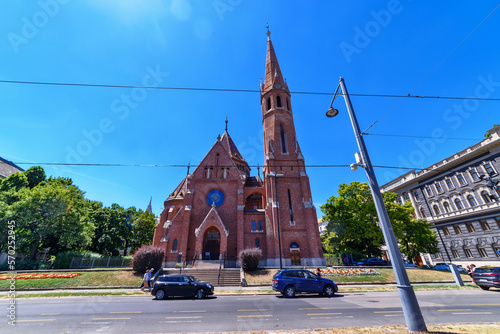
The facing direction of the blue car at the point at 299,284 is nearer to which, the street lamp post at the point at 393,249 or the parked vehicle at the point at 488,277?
the parked vehicle

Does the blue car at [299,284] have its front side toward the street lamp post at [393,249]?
no

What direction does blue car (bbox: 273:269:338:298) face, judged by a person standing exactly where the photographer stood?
facing to the right of the viewer

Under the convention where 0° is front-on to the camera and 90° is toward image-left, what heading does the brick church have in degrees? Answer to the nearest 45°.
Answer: approximately 0°

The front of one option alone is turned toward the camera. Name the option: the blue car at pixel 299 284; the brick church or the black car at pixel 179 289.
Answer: the brick church

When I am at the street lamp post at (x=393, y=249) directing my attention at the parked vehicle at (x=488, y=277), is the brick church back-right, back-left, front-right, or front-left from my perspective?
front-left

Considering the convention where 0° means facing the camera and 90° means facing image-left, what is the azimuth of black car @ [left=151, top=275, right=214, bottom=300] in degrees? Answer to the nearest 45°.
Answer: approximately 270°

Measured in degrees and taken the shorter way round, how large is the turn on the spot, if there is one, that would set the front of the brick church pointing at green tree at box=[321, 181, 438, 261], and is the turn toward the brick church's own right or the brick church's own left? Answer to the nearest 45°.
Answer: approximately 90° to the brick church's own left

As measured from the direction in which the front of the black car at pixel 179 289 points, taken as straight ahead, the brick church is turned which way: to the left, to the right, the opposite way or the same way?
to the right

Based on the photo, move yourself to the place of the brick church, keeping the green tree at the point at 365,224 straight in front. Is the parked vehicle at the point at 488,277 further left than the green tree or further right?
right
